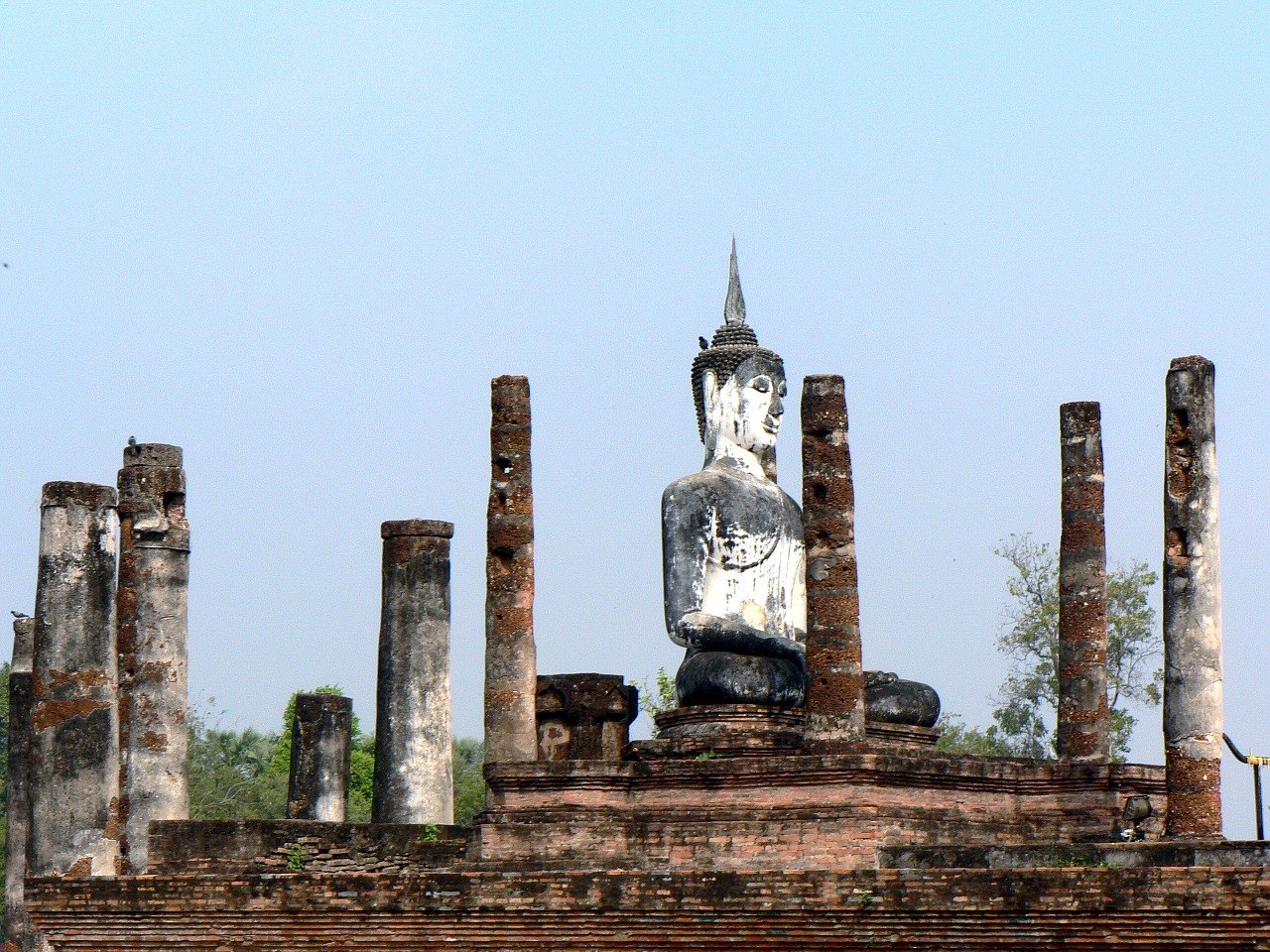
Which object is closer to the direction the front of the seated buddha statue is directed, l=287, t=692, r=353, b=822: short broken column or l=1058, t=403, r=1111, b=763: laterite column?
the laterite column

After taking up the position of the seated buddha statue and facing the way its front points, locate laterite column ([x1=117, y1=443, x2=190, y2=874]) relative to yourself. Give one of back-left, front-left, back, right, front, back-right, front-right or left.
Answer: back-right

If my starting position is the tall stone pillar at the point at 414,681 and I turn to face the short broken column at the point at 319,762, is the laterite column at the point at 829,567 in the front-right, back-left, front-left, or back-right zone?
back-right

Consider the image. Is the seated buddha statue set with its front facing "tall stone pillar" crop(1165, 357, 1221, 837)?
yes

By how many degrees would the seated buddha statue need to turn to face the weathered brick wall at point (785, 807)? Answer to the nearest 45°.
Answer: approximately 45° to its right

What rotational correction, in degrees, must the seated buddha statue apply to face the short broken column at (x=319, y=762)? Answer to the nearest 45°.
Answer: approximately 180°

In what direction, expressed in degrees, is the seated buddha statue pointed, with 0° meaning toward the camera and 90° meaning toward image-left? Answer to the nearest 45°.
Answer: approximately 315°

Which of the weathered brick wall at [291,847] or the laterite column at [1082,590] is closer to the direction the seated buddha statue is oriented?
the laterite column

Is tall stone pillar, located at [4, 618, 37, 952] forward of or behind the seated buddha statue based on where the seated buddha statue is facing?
behind

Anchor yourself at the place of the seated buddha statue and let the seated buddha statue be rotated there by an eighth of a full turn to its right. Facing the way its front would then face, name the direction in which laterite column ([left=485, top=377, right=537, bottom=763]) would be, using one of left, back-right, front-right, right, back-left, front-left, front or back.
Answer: right
